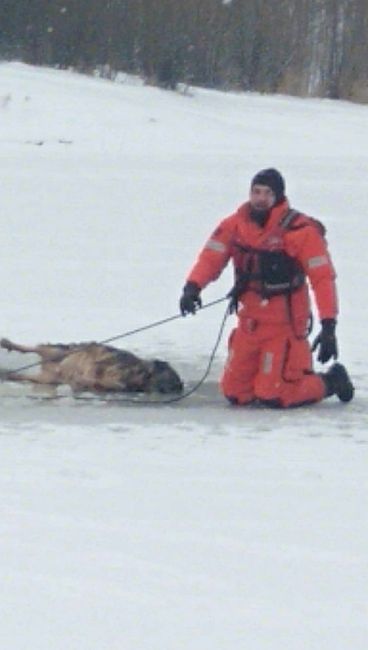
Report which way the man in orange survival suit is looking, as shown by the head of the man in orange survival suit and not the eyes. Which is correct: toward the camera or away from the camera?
toward the camera

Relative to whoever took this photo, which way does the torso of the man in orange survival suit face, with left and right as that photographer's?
facing the viewer and to the left of the viewer

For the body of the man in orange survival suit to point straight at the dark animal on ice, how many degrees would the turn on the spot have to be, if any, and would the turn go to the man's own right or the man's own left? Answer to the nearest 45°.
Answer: approximately 45° to the man's own right
